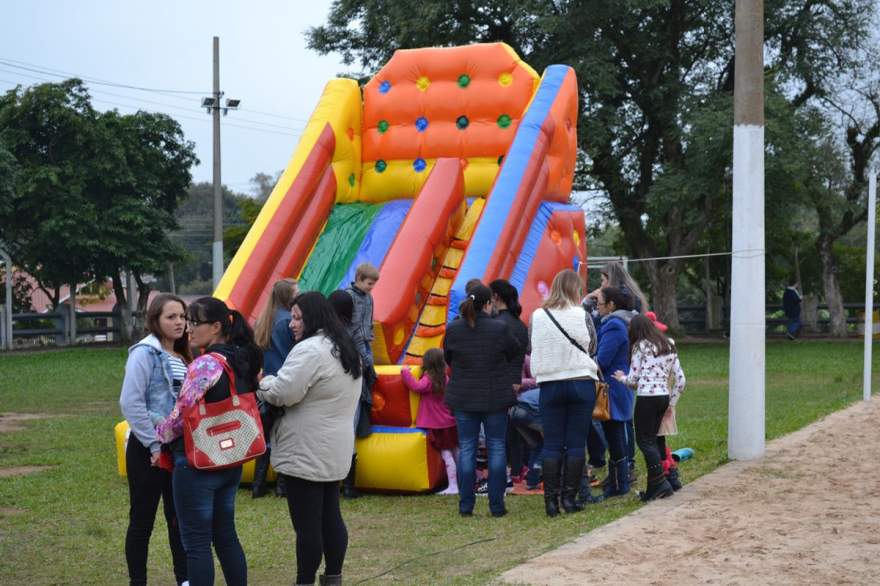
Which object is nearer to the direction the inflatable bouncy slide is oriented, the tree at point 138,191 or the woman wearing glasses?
the woman wearing glasses

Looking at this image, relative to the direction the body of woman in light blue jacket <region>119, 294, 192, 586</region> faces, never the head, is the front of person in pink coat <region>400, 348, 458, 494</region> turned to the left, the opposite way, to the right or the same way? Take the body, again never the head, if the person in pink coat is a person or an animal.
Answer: the opposite way

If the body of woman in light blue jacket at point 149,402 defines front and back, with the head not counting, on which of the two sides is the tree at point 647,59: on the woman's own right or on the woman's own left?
on the woman's own left

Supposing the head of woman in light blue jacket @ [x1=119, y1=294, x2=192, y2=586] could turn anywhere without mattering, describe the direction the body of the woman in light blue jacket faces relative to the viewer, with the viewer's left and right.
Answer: facing the viewer and to the right of the viewer

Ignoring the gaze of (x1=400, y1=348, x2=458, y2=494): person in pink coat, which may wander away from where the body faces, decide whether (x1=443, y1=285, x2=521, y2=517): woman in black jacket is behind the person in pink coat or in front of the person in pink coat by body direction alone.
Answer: behind

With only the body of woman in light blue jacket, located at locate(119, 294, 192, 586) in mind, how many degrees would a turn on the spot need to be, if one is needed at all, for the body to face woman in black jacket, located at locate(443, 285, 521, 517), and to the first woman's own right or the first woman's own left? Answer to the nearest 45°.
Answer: approximately 90° to the first woman's own left

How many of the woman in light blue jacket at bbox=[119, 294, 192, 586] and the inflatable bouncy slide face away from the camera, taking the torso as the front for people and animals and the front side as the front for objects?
0

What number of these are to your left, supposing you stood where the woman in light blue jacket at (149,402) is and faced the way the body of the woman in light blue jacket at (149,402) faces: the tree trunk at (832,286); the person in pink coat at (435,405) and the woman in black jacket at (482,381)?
3

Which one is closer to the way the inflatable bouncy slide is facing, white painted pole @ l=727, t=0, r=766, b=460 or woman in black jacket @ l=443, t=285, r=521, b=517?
the woman in black jacket

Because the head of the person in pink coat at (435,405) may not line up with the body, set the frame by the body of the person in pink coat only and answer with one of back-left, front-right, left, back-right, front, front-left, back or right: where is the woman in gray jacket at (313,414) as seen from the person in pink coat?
back-left

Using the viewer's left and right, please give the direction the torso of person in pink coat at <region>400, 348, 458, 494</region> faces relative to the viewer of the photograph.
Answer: facing away from the viewer and to the left of the viewer

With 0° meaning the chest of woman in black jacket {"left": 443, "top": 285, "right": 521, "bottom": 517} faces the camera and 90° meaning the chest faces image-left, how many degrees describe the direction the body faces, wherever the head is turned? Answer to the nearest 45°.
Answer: approximately 180°

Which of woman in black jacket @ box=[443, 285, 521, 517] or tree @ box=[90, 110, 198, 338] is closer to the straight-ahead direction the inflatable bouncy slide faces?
the woman in black jacket

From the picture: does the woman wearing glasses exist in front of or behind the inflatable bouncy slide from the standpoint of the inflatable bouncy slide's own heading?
in front

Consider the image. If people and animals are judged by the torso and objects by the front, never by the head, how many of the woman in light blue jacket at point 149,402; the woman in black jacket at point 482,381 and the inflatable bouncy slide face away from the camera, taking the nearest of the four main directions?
1
